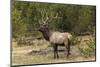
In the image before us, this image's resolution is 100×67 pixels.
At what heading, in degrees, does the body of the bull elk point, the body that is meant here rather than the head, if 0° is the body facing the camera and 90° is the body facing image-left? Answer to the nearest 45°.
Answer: approximately 90°

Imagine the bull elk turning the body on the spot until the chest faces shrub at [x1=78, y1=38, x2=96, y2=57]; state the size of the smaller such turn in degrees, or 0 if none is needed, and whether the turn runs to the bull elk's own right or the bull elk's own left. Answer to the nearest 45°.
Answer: approximately 180°
